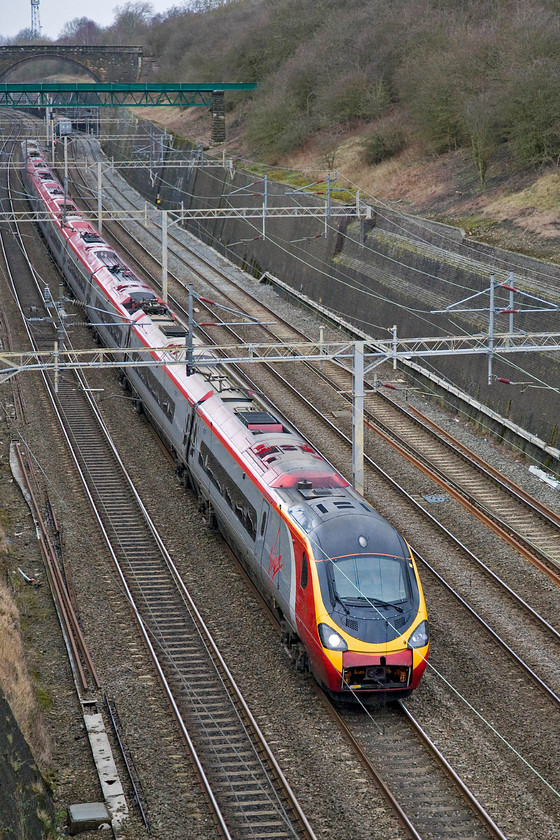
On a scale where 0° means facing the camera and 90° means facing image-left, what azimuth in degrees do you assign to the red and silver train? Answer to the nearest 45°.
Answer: approximately 315°

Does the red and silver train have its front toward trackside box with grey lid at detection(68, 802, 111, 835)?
no
